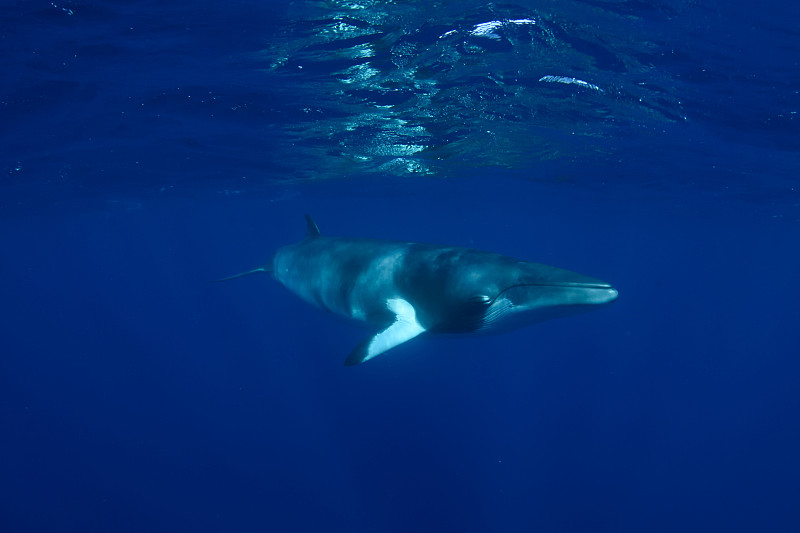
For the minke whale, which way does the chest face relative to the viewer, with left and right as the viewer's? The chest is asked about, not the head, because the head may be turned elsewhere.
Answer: facing the viewer and to the right of the viewer
